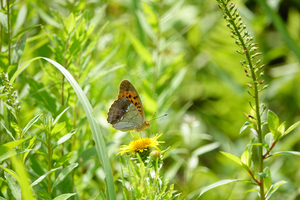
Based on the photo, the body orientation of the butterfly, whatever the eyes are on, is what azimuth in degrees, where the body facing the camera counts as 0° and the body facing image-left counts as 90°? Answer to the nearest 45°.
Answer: approximately 270°
